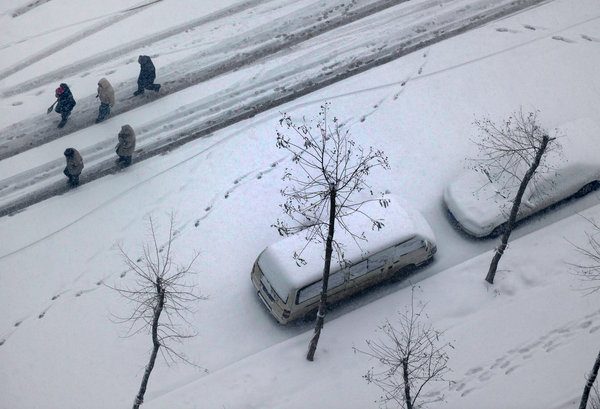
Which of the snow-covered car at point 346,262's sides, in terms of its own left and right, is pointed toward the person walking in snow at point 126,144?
left

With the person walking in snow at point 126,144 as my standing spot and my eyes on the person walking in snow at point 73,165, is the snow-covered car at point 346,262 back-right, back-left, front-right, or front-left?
back-left

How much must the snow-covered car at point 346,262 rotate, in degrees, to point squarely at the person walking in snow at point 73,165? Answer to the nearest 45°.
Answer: approximately 90° to its left

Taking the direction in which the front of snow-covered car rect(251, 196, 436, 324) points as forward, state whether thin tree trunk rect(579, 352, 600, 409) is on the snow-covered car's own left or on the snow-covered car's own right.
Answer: on the snow-covered car's own right

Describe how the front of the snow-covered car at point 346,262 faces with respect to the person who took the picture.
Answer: facing away from the viewer and to the right of the viewer
